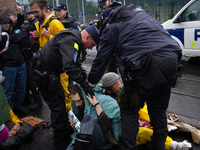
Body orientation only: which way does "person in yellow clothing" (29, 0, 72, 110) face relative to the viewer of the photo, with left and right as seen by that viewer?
facing the viewer and to the left of the viewer

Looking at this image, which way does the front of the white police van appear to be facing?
to the viewer's left

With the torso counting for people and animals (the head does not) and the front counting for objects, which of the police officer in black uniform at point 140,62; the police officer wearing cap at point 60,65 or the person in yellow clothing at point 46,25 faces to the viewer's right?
the police officer wearing cap

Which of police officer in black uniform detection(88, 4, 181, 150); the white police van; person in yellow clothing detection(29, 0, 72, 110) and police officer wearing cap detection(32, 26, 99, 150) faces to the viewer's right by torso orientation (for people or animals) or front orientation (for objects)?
the police officer wearing cap

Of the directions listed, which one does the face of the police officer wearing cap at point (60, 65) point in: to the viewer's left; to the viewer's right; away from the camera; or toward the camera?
to the viewer's right

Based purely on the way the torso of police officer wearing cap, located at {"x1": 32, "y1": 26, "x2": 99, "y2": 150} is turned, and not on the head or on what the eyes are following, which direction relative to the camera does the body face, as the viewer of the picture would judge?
to the viewer's right

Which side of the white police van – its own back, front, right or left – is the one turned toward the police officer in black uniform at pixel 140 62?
left

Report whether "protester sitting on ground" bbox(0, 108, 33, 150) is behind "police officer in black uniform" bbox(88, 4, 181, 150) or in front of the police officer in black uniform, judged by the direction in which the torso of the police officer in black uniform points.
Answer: in front

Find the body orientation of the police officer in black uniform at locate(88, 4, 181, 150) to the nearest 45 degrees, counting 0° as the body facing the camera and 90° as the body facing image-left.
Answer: approximately 135°

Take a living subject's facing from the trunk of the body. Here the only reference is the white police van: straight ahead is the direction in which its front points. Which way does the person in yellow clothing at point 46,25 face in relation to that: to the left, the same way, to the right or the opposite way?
to the left

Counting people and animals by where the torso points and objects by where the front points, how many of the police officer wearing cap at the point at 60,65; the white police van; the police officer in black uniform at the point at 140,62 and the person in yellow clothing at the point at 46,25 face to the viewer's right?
1
